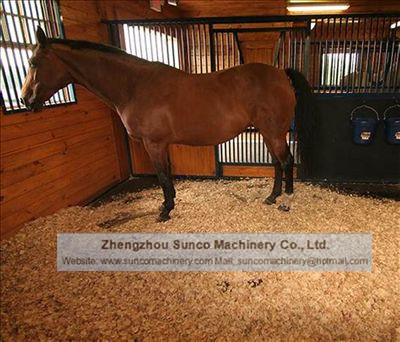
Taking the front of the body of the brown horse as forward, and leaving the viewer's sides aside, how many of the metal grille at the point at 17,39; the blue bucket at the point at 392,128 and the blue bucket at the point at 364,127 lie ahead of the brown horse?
1

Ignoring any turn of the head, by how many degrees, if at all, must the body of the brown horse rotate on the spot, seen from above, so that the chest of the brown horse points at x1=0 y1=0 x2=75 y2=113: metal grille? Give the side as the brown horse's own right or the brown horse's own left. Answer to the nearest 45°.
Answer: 0° — it already faces it

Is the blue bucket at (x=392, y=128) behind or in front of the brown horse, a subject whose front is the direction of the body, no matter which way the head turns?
behind

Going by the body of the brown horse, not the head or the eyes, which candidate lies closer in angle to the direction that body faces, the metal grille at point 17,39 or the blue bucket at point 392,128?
the metal grille

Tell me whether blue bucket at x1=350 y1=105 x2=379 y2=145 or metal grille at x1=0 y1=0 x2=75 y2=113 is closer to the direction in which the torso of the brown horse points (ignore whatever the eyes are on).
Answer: the metal grille

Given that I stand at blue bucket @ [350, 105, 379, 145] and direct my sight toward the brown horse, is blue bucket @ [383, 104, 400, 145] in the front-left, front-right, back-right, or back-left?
back-left

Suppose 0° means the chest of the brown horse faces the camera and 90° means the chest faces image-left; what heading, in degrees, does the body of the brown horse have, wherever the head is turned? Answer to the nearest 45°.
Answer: approximately 90°

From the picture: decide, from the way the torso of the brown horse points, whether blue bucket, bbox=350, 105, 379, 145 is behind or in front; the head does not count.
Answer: behind
